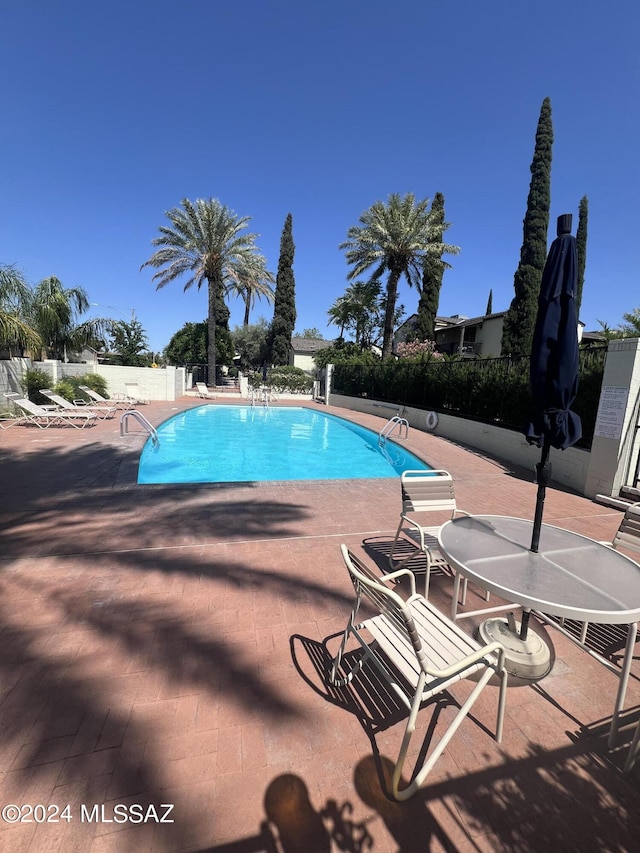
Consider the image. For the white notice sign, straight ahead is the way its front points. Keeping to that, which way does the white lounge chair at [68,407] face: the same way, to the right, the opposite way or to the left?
the opposite way

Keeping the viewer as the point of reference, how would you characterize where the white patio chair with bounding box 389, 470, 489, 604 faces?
facing the viewer and to the right of the viewer

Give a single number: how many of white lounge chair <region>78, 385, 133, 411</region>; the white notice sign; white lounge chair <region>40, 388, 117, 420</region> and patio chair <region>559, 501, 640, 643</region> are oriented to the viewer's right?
2

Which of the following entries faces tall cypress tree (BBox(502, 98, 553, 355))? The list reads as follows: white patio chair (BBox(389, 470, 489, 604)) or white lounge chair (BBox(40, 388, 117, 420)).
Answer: the white lounge chair

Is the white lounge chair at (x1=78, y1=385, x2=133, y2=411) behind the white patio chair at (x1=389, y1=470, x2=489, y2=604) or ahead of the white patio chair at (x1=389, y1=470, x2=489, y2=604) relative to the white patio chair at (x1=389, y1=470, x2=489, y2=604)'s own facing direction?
behind

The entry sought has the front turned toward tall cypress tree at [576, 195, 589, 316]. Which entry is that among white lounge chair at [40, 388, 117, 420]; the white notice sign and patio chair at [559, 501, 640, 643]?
the white lounge chair

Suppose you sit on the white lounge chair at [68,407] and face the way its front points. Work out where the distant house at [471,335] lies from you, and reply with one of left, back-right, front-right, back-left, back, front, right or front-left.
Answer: front

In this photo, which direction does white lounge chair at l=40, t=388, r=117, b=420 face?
to the viewer's right

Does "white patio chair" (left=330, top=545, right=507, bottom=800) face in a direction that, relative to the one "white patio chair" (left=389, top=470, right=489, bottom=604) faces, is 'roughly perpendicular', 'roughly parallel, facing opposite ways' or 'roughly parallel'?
roughly perpendicular

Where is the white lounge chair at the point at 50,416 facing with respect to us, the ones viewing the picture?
facing to the right of the viewer

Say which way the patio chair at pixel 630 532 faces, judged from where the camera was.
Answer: facing the viewer and to the left of the viewer

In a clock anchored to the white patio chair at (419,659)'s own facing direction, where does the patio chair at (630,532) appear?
The patio chair is roughly at 12 o'clock from the white patio chair.

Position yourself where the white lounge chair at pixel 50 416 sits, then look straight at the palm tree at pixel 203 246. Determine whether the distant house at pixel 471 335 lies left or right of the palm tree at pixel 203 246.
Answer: right

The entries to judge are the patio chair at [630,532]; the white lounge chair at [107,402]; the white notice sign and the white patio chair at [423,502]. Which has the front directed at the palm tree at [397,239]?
the white lounge chair

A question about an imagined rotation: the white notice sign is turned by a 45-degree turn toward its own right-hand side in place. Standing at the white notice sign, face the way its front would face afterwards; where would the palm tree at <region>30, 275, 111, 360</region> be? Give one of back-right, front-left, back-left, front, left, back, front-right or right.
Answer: front-right
